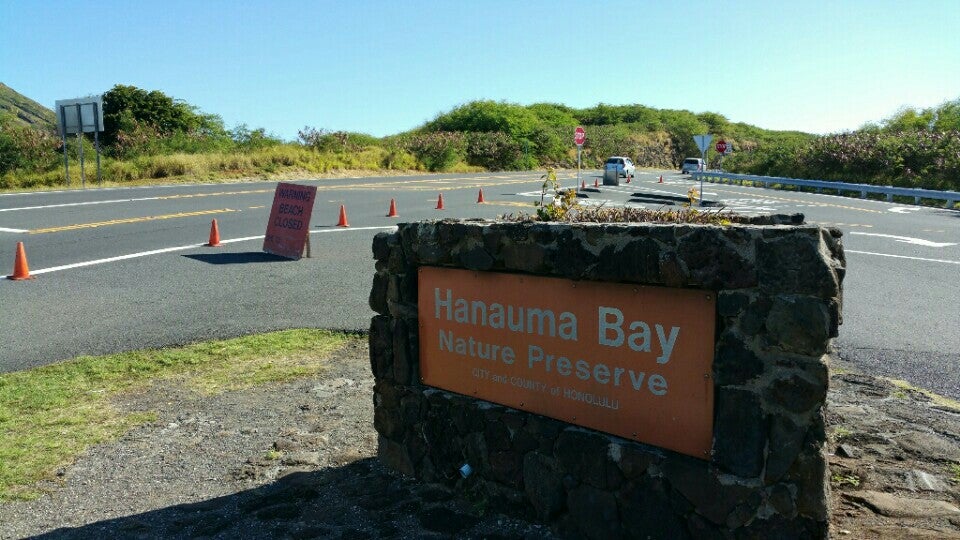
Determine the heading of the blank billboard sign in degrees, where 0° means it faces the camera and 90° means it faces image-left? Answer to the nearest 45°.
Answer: approximately 180°

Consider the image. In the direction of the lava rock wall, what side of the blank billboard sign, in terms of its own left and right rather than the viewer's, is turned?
back

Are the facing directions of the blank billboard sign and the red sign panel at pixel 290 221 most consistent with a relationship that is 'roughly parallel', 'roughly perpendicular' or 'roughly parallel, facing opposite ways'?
roughly parallel, facing opposite ways

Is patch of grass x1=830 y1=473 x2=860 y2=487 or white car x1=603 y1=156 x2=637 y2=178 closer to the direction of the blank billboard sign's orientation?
the white car

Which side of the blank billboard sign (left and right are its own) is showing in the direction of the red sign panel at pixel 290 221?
back

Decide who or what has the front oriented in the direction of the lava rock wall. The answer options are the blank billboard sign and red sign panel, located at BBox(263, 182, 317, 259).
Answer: the red sign panel

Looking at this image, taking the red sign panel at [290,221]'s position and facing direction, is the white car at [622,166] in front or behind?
behind

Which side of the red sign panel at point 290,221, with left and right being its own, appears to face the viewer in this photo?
front

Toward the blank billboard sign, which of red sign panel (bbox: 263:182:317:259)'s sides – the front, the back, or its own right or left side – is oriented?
back

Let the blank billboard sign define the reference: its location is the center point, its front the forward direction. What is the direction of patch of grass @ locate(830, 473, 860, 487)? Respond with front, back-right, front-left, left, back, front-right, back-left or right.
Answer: back

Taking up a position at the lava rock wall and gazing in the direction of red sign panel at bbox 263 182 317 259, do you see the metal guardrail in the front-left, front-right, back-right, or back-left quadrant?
front-right

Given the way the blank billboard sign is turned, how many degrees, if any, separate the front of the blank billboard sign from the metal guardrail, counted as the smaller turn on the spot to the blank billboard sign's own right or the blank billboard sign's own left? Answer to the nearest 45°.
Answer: approximately 135° to the blank billboard sign's own right

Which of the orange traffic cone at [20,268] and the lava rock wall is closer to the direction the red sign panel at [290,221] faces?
the lava rock wall

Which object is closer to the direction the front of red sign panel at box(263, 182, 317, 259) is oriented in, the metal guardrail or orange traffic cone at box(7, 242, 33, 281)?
the orange traffic cone

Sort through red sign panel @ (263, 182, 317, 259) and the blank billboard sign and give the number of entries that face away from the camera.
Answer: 1

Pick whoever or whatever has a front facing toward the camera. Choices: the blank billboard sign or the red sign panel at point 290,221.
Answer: the red sign panel

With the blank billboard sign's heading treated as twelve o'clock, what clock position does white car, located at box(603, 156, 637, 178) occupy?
The white car is roughly at 3 o'clock from the blank billboard sign.

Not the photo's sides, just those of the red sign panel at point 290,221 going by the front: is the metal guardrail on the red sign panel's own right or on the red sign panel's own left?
on the red sign panel's own left

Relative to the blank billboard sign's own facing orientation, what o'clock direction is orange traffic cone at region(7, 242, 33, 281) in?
The orange traffic cone is roughly at 6 o'clock from the blank billboard sign.
